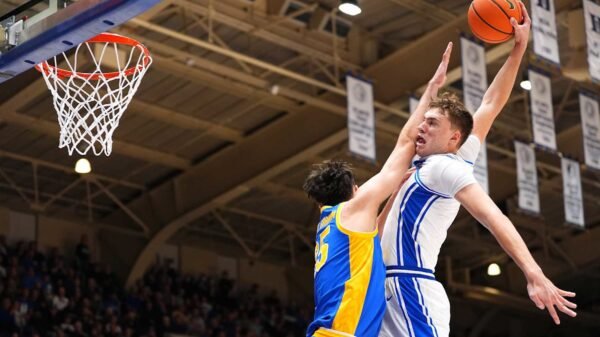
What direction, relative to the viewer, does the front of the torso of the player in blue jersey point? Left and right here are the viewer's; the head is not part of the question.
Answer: facing away from the viewer and to the right of the viewer

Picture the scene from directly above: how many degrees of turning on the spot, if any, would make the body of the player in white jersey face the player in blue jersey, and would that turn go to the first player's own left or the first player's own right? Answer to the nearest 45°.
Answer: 0° — they already face them

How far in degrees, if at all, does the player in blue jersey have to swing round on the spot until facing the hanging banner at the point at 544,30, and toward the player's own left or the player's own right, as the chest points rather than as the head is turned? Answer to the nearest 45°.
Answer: approximately 45° to the player's own left

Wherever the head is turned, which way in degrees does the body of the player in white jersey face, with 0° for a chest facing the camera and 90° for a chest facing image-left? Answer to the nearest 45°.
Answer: approximately 90°

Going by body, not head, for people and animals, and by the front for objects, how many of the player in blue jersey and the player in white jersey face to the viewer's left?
1

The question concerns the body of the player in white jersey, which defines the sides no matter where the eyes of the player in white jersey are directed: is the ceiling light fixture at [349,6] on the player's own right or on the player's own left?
on the player's own right

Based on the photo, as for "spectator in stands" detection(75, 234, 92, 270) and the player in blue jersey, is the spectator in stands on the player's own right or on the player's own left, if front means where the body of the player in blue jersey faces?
on the player's own left

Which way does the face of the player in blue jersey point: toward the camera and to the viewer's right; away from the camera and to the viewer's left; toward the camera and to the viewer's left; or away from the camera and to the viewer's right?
away from the camera and to the viewer's right

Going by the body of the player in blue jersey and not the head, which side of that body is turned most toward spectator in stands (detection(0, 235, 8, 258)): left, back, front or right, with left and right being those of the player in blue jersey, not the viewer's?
left

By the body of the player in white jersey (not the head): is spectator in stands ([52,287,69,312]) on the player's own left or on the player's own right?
on the player's own right
